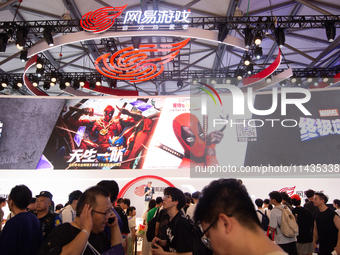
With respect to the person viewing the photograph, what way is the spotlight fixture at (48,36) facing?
facing the viewer and to the right of the viewer

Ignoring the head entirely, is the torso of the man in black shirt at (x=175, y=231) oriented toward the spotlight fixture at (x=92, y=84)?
no

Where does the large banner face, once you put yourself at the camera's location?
facing the viewer

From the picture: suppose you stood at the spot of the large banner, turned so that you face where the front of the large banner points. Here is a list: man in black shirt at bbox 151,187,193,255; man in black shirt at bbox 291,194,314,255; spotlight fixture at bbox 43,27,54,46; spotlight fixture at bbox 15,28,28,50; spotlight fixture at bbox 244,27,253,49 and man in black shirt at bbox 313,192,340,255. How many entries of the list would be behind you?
0

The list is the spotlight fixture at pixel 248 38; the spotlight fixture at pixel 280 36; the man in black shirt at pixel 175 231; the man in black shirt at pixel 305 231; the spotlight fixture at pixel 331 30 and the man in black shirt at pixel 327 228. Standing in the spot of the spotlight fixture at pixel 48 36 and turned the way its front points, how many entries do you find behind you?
0

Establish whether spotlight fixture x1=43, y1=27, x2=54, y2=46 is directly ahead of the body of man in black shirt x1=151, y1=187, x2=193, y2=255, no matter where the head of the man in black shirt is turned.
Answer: no

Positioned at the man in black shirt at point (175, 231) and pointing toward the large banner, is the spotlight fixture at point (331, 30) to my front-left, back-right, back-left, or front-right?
front-right

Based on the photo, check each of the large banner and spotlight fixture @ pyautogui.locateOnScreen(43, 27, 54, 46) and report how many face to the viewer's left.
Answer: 0

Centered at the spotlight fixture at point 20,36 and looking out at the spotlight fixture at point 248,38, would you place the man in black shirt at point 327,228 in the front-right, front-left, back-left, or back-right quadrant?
front-right
